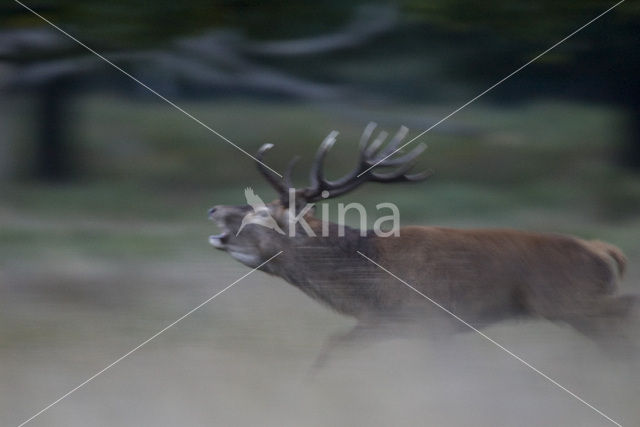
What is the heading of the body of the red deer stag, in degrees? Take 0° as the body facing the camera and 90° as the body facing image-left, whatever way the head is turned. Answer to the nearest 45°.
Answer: approximately 90°

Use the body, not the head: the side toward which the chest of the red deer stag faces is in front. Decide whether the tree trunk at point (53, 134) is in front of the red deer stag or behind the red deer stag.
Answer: in front
